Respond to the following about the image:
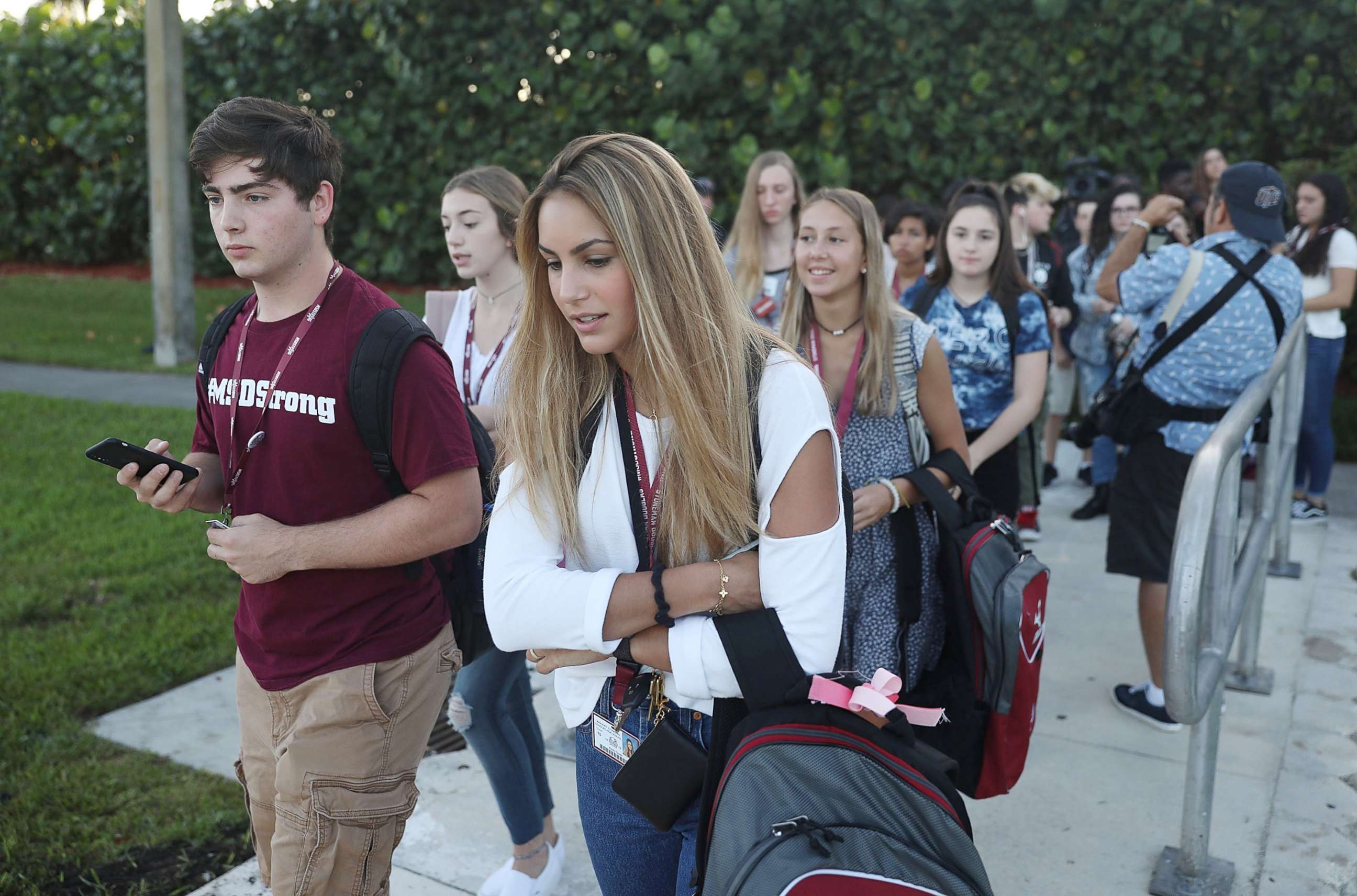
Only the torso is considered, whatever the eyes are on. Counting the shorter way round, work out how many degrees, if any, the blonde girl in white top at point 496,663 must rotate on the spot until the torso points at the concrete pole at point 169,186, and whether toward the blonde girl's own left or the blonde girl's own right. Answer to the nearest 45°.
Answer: approximately 135° to the blonde girl's own right

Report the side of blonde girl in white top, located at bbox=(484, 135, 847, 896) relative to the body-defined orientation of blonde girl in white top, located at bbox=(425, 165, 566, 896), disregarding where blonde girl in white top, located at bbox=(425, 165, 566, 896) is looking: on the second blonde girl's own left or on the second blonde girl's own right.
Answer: on the second blonde girl's own left

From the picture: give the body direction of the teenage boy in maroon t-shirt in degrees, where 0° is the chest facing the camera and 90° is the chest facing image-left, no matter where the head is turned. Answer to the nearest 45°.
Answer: approximately 45°

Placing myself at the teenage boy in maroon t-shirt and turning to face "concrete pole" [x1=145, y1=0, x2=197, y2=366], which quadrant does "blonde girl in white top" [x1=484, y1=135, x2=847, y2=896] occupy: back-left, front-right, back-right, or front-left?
back-right

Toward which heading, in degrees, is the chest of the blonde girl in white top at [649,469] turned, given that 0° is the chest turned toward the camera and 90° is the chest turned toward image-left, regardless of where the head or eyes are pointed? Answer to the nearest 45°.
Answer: approximately 45°

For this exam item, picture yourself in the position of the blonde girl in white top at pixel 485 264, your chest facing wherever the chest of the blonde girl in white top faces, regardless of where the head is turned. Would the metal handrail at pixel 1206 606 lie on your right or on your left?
on your left

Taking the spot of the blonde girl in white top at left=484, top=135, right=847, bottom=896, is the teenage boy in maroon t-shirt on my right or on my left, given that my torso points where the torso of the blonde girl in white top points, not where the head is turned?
on my right

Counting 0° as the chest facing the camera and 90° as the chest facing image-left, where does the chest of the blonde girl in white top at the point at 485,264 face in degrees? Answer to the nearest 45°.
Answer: approximately 45°

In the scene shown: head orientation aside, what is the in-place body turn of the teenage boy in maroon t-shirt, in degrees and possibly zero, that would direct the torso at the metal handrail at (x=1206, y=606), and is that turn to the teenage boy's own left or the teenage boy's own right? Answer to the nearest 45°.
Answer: approximately 135° to the teenage boy's own left
